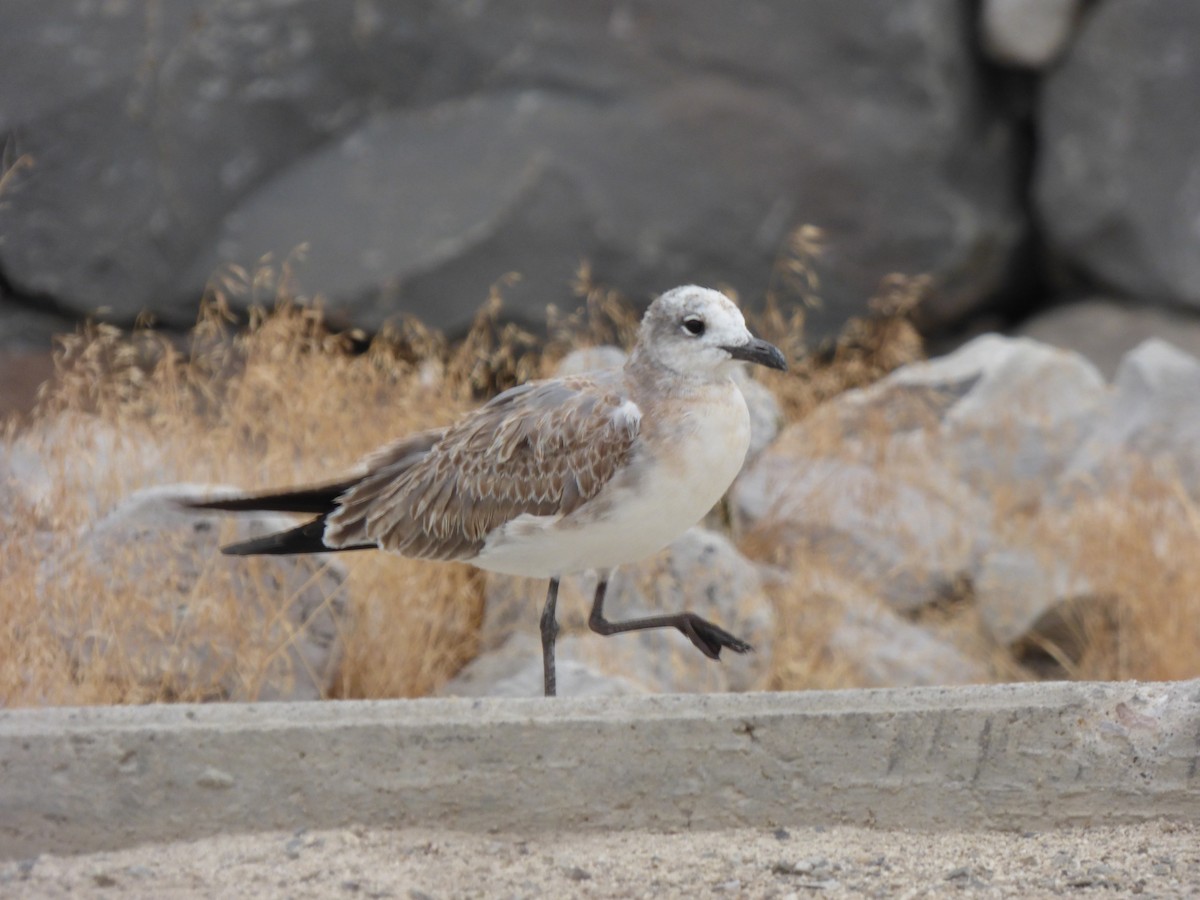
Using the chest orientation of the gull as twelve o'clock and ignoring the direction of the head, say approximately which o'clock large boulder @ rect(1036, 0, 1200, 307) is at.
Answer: The large boulder is roughly at 10 o'clock from the gull.

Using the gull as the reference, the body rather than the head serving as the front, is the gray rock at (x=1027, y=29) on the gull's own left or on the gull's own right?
on the gull's own left

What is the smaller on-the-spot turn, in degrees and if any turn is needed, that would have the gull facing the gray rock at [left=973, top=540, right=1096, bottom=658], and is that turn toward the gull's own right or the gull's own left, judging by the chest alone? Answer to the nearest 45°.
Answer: approximately 45° to the gull's own left

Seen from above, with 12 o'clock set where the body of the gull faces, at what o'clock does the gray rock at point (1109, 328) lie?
The gray rock is roughly at 10 o'clock from the gull.

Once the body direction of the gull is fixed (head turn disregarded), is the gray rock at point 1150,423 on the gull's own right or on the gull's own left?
on the gull's own left

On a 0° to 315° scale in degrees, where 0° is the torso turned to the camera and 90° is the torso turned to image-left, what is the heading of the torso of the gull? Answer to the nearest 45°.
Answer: approximately 270°

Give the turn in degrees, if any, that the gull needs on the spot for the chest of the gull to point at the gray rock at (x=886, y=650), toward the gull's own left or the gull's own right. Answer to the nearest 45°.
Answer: approximately 45° to the gull's own left

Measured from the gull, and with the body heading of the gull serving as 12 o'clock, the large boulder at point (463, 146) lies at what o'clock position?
The large boulder is roughly at 9 o'clock from the gull.

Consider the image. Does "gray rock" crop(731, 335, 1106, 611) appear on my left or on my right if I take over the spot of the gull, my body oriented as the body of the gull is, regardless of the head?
on my left
